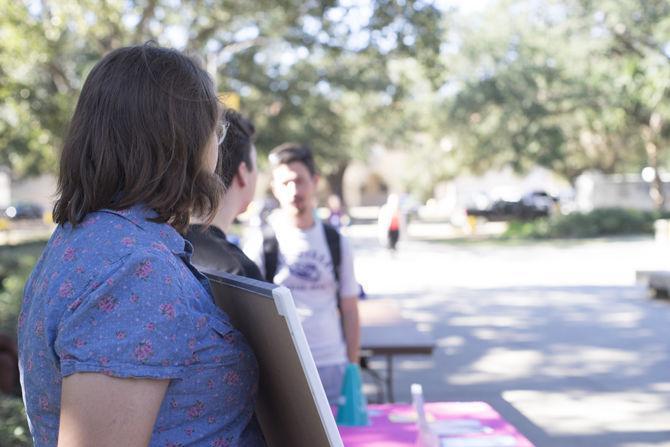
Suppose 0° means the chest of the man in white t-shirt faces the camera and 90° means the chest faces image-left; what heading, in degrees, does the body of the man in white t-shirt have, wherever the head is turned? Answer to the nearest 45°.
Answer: approximately 0°

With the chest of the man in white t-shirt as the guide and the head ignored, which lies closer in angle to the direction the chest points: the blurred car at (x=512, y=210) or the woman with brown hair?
the woman with brown hair

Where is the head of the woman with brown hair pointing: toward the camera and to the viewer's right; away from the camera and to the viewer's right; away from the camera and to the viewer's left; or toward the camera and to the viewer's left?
away from the camera and to the viewer's right

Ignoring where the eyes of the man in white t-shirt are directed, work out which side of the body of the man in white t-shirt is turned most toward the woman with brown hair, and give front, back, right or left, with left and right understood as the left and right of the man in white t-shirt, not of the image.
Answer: front

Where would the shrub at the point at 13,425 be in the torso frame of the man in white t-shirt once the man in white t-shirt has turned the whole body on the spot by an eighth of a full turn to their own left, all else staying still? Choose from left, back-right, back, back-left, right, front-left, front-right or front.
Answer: back-right

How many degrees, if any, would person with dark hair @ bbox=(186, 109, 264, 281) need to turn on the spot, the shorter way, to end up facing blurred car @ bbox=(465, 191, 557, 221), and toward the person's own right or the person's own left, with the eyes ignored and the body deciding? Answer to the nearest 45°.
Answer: approximately 45° to the person's own left

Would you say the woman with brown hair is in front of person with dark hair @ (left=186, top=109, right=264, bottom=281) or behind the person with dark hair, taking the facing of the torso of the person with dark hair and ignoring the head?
behind

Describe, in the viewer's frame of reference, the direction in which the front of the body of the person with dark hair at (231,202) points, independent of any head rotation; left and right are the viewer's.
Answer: facing away from the viewer and to the right of the viewer

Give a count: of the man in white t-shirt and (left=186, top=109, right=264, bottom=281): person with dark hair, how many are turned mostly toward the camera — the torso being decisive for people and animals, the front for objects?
1

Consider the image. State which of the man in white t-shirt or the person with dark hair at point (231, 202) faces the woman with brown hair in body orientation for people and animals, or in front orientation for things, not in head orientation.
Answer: the man in white t-shirt
